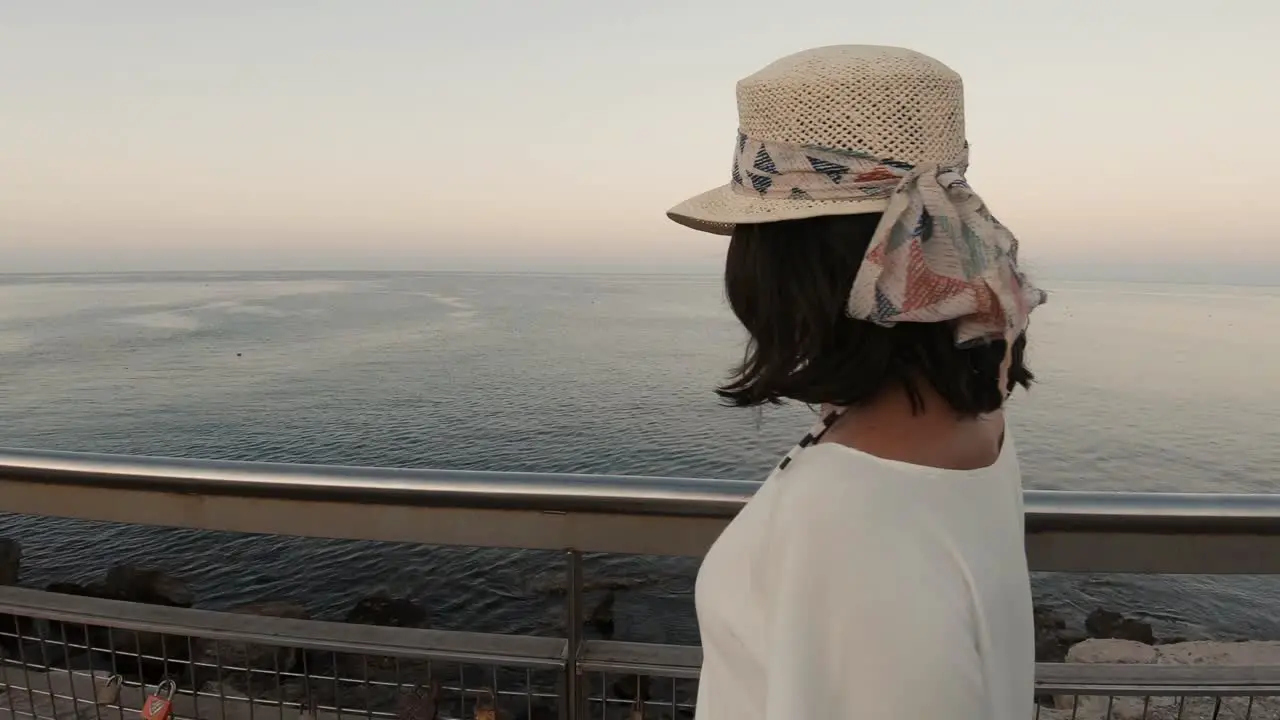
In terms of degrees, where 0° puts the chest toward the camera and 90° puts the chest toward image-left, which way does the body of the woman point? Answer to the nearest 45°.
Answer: approximately 135°

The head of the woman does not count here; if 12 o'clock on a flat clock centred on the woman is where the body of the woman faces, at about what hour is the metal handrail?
The metal handrail is roughly at 12 o'clock from the woman.

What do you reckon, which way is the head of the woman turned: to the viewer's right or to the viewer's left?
to the viewer's left

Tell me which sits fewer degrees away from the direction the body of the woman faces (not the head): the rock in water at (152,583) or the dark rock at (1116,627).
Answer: the rock in water

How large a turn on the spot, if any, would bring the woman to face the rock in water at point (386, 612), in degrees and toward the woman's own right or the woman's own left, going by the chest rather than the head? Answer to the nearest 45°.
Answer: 0° — they already face it

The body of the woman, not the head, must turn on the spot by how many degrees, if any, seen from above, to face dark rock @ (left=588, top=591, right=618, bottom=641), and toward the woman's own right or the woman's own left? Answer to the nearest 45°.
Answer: approximately 45° to the woman's own right

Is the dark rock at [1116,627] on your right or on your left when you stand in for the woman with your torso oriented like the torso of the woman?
on your right
